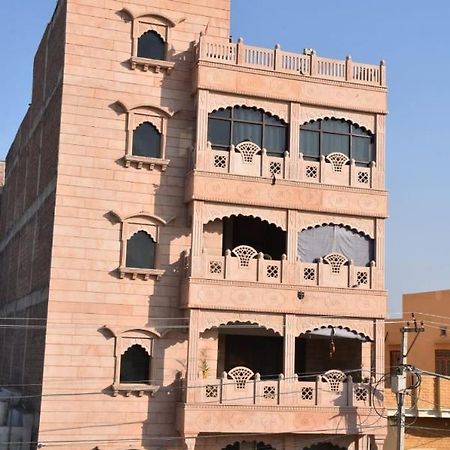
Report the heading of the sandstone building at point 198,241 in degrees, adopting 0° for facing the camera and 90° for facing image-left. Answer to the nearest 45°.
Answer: approximately 0°
